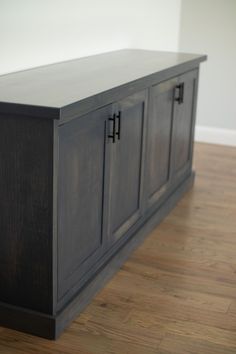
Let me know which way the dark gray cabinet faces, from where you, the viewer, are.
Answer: facing the viewer and to the right of the viewer
